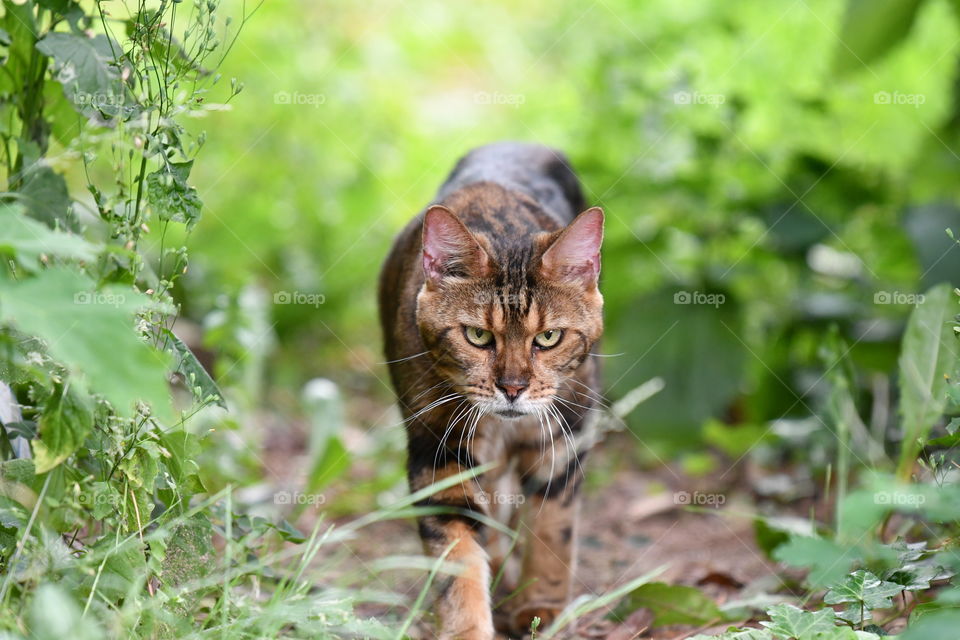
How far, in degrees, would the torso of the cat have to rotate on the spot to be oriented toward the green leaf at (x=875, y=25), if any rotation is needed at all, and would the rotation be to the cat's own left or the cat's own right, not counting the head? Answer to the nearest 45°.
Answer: approximately 135° to the cat's own left

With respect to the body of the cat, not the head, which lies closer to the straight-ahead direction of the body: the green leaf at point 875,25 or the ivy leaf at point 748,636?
the ivy leaf

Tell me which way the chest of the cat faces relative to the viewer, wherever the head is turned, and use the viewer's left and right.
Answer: facing the viewer

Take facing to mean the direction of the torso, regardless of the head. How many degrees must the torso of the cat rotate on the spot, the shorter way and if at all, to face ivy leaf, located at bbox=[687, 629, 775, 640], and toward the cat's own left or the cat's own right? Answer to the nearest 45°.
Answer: approximately 45° to the cat's own left

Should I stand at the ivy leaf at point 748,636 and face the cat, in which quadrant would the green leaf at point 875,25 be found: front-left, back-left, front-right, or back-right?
front-right

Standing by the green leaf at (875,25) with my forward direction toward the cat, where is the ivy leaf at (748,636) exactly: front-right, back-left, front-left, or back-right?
front-left
